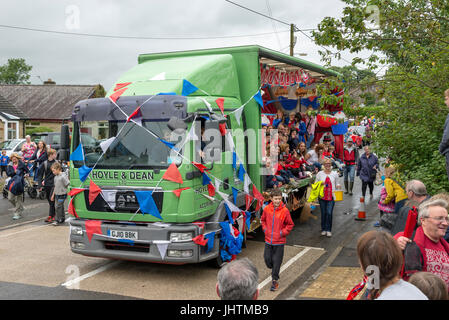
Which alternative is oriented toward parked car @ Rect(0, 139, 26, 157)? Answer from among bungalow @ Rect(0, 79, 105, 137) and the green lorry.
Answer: the bungalow

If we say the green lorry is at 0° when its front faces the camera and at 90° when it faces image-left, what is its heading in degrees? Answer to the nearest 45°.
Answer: approximately 45°

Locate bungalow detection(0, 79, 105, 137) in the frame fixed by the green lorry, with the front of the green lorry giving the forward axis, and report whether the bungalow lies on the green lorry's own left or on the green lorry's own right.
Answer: on the green lorry's own right

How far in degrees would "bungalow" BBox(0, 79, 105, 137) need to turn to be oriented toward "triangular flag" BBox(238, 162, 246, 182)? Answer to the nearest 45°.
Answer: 0° — it already faces it

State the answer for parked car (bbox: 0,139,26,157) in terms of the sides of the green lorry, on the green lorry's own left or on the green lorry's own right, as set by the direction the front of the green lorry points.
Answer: on the green lorry's own right

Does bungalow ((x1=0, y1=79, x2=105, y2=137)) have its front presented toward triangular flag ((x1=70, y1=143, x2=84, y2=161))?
yes
